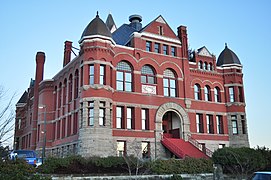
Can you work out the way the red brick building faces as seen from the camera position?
facing the viewer and to the right of the viewer

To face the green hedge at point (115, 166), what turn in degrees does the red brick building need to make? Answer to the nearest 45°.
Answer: approximately 45° to its right
